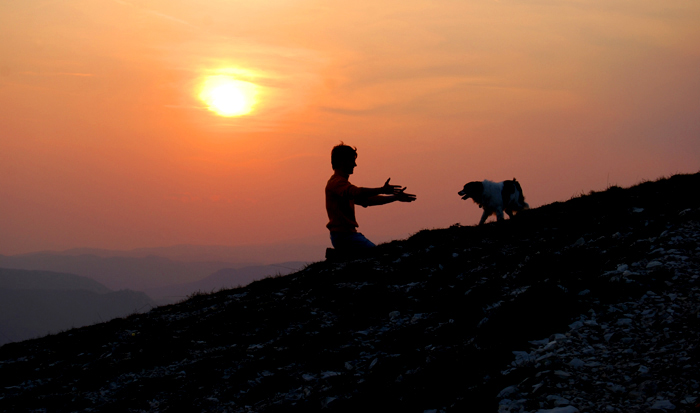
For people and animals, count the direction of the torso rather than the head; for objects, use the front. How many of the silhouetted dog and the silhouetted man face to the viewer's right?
1

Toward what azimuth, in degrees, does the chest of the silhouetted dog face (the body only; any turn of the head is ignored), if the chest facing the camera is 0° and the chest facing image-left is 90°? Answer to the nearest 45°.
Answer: approximately 90°

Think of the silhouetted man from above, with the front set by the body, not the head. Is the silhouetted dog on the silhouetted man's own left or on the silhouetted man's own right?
on the silhouetted man's own left

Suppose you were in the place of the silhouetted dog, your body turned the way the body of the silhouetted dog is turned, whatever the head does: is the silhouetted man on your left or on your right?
on your left

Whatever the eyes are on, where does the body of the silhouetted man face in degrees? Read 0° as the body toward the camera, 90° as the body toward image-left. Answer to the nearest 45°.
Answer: approximately 270°

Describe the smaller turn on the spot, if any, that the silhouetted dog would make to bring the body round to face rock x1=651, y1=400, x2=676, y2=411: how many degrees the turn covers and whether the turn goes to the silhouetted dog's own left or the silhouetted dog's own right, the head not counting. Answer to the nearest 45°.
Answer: approximately 90° to the silhouetted dog's own left

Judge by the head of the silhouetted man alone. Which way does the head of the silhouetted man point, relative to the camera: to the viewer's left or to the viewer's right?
to the viewer's right

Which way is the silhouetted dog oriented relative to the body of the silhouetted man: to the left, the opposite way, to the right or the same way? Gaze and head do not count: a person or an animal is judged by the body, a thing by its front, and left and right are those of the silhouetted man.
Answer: the opposite way
